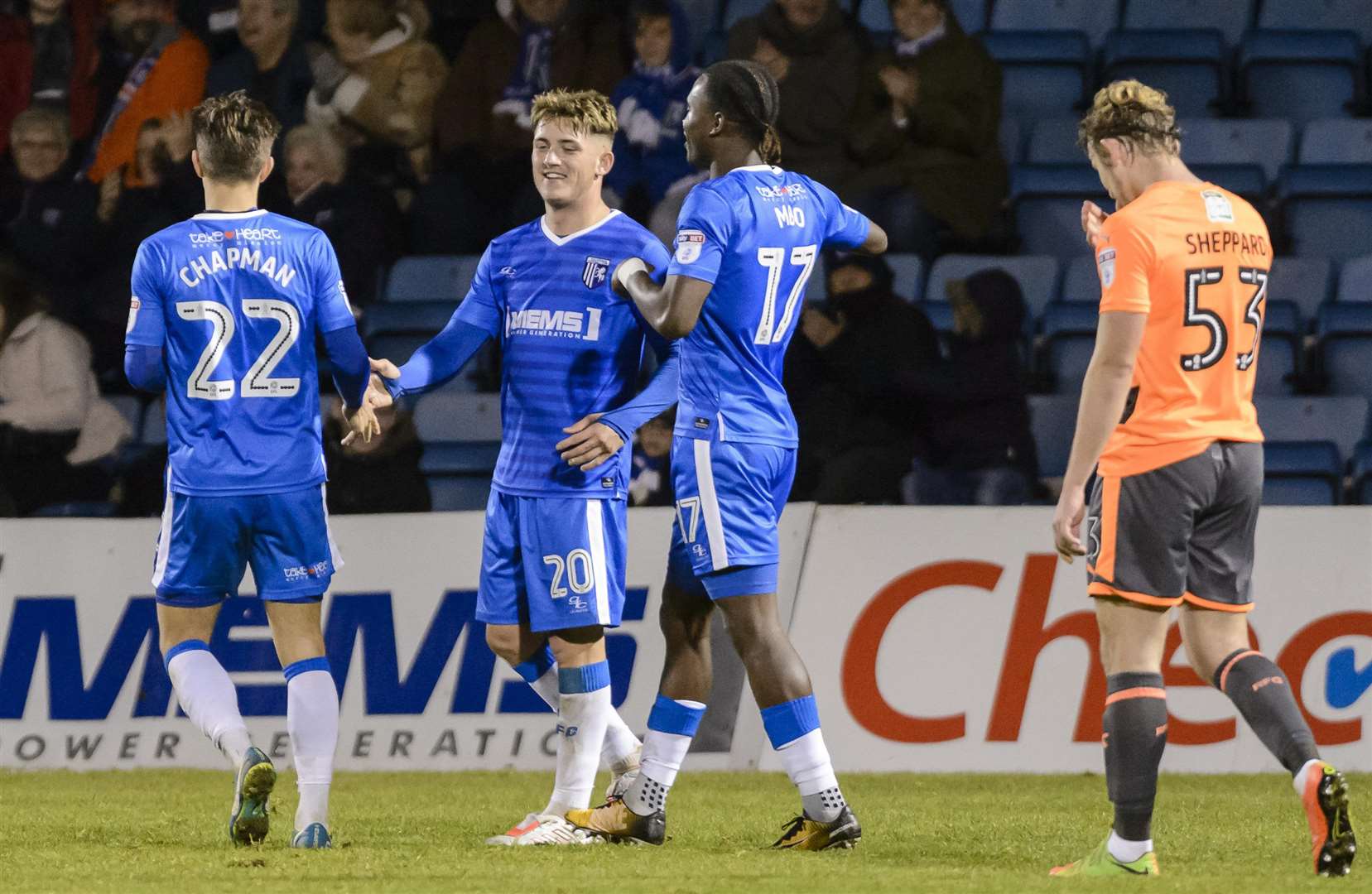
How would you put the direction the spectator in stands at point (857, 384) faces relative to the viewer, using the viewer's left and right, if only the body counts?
facing the viewer and to the left of the viewer

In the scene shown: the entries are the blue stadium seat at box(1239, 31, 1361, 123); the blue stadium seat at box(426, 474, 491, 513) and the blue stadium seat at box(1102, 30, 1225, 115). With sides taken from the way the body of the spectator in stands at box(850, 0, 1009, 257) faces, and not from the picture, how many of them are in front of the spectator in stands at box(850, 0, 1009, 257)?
1

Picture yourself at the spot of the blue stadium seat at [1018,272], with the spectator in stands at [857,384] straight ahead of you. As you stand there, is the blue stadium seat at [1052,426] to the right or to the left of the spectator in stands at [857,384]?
left

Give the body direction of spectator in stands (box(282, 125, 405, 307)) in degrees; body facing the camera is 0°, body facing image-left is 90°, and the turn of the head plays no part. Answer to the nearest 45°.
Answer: approximately 45°

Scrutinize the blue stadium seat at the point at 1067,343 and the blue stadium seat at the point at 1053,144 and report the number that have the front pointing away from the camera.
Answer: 0

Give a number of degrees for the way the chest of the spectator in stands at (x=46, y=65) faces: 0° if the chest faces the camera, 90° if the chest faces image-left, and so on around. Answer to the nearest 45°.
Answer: approximately 0°

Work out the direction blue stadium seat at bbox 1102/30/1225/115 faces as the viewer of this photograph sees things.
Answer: facing the viewer

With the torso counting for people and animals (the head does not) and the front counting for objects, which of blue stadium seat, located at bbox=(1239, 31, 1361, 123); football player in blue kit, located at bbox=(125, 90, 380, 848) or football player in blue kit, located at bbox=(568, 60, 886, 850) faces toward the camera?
the blue stadium seat

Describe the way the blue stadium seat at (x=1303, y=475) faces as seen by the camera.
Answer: facing the viewer

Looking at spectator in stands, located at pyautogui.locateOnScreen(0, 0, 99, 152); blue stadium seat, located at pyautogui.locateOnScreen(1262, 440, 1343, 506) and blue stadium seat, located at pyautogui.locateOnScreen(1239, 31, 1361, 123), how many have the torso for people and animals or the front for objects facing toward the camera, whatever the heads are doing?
3

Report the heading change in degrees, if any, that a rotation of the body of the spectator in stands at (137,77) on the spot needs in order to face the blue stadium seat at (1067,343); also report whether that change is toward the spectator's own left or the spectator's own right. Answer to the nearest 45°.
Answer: approximately 90° to the spectator's own left

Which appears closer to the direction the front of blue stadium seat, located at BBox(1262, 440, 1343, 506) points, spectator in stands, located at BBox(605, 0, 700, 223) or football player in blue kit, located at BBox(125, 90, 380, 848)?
the football player in blue kit

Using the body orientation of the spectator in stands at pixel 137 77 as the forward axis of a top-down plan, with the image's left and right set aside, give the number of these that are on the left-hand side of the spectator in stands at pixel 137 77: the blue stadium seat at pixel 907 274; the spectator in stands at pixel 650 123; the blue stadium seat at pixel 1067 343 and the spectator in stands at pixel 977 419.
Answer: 4

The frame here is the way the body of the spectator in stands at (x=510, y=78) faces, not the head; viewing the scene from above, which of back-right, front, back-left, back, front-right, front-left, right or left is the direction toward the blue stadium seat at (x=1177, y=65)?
left

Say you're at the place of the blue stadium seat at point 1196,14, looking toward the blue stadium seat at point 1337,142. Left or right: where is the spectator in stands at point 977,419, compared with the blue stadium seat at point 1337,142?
right

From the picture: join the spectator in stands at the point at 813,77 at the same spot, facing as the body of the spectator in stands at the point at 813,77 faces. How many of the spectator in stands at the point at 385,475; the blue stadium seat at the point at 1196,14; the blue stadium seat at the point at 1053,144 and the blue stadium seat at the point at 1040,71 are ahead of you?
1
